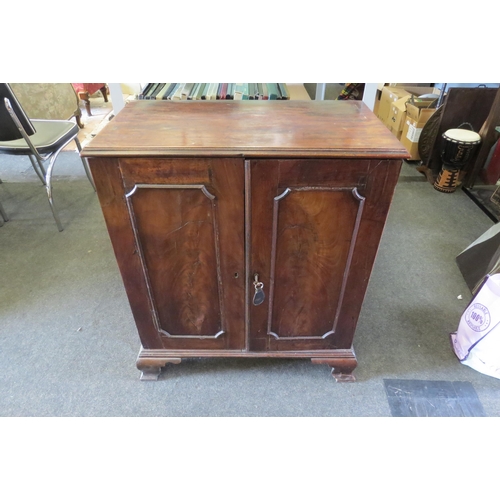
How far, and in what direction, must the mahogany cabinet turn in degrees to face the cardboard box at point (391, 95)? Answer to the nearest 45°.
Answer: approximately 135° to its left

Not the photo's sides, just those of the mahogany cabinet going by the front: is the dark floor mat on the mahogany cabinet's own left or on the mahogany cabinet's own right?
on the mahogany cabinet's own left

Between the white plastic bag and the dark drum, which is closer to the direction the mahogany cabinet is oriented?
the white plastic bag

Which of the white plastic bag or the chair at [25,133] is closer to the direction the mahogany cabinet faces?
the white plastic bag

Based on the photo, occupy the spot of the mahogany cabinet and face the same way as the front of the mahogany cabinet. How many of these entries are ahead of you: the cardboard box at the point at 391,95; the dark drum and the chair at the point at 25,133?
0

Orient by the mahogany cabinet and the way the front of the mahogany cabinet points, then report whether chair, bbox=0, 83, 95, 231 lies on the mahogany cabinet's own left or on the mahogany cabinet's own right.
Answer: on the mahogany cabinet's own right

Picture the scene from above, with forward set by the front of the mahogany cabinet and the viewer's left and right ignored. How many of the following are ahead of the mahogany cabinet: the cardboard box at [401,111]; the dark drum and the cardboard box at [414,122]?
0

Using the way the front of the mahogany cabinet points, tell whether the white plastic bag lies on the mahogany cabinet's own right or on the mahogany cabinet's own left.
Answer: on the mahogany cabinet's own left

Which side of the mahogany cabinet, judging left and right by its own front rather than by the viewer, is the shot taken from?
front

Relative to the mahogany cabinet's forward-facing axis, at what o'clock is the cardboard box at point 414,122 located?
The cardboard box is roughly at 7 o'clock from the mahogany cabinet.

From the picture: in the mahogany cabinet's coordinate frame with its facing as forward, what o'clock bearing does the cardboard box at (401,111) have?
The cardboard box is roughly at 7 o'clock from the mahogany cabinet.

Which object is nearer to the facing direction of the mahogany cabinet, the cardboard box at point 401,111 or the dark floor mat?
the dark floor mat
